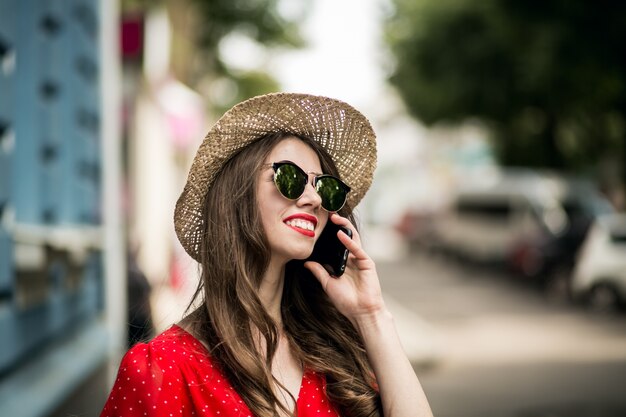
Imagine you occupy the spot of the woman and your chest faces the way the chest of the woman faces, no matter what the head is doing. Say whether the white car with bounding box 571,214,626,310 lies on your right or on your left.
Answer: on your left

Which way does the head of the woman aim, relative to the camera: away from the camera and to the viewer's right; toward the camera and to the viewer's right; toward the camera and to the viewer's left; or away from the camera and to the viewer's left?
toward the camera and to the viewer's right

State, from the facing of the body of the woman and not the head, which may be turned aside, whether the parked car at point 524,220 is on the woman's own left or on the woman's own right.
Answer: on the woman's own left

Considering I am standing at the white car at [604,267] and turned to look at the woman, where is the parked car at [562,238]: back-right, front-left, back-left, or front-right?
back-right

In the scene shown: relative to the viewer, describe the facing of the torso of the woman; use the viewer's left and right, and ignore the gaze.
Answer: facing the viewer and to the right of the viewer
